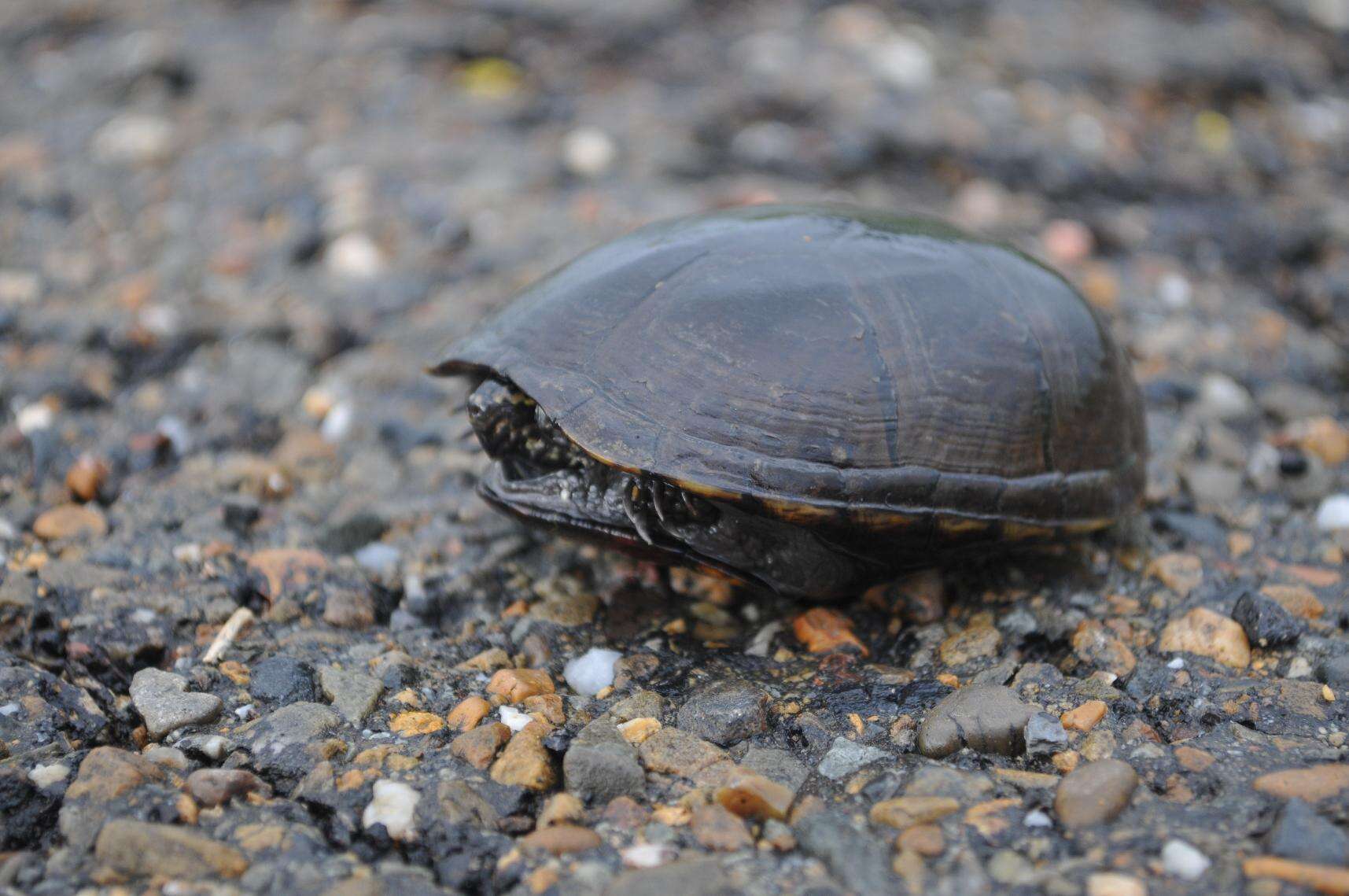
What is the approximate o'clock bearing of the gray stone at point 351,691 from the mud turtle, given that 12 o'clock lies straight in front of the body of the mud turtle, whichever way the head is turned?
The gray stone is roughly at 11 o'clock from the mud turtle.

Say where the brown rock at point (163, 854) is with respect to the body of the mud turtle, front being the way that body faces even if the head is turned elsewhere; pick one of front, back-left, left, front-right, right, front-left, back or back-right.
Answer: front-left

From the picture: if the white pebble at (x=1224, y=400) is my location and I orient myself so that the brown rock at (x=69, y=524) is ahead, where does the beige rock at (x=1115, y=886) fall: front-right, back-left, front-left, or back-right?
front-left

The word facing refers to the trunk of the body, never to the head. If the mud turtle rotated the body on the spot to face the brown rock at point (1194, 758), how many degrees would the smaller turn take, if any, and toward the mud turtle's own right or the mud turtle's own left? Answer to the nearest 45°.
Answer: approximately 135° to the mud turtle's own left

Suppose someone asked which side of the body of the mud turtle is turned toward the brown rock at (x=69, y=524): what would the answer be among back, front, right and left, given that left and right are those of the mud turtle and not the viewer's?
front

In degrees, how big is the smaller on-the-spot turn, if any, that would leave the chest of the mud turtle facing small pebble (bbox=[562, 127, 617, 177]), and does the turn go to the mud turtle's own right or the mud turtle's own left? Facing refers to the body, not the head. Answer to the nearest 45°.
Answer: approximately 90° to the mud turtle's own right

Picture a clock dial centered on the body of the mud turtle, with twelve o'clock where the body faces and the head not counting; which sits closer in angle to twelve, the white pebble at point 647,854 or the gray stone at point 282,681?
the gray stone

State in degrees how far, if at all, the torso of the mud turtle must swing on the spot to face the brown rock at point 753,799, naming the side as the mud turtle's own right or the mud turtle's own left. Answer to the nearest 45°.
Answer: approximately 90° to the mud turtle's own left

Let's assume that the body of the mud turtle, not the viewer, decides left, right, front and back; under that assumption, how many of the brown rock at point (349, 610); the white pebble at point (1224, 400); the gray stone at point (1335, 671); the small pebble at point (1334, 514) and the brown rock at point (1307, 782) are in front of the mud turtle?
1

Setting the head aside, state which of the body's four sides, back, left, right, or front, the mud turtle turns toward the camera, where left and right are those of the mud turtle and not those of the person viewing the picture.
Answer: left
